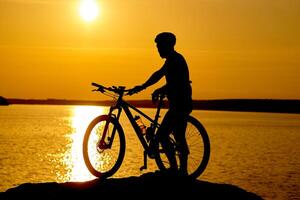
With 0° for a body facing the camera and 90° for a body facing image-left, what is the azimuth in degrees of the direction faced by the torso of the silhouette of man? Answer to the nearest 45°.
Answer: approximately 90°
